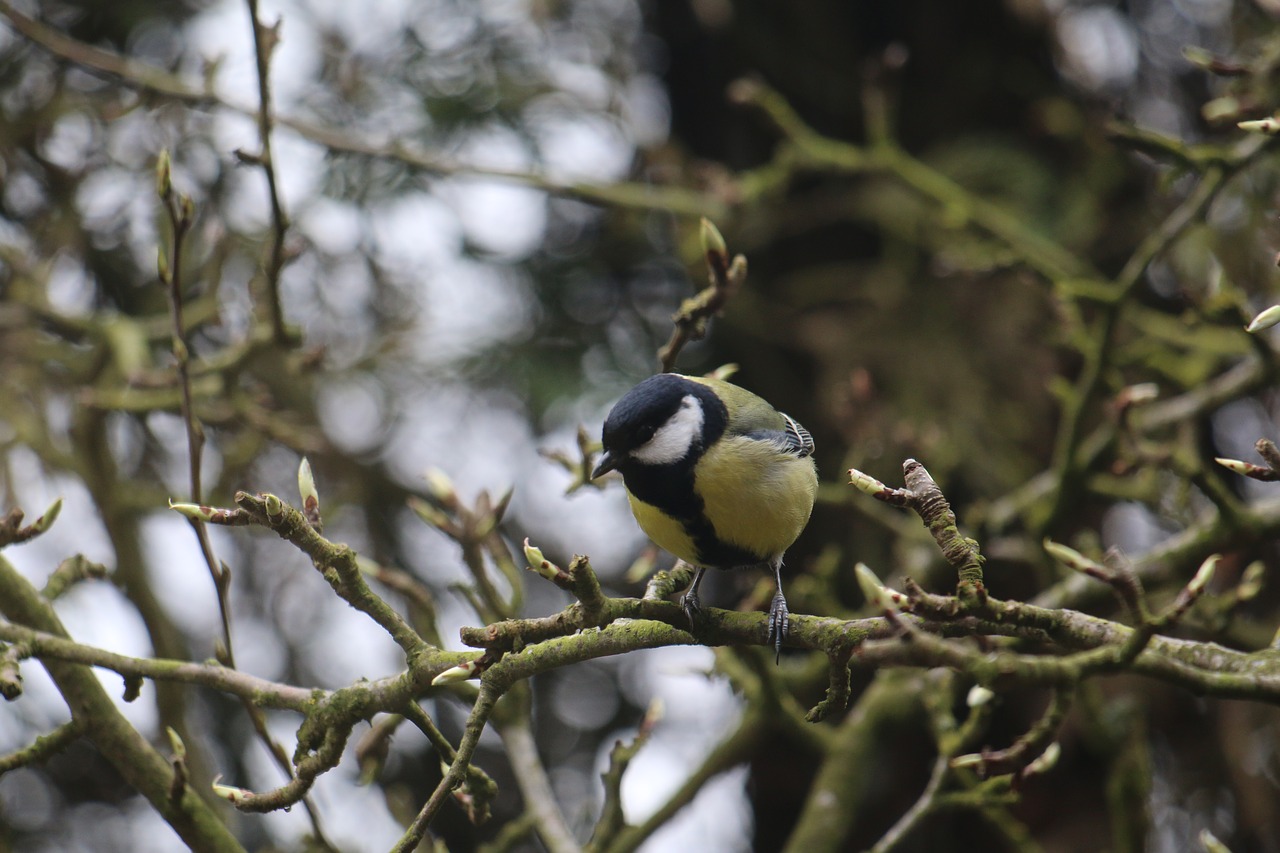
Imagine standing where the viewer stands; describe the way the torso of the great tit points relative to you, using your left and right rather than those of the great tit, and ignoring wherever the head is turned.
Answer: facing the viewer and to the left of the viewer
